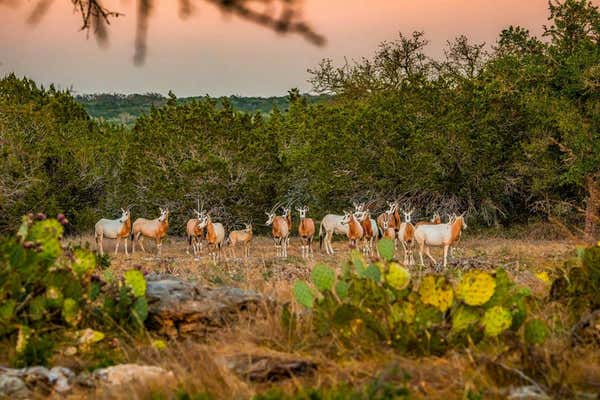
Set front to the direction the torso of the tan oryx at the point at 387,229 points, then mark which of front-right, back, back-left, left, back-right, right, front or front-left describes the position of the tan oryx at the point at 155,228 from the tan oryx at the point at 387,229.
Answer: front-right

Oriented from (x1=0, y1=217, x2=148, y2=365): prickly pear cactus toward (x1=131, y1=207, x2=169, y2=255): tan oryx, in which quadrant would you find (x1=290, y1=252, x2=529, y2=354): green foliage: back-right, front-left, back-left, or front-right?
back-right

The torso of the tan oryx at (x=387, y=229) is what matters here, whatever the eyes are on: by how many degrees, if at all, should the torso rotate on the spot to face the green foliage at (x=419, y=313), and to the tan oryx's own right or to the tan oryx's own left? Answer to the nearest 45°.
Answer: approximately 45° to the tan oryx's own left

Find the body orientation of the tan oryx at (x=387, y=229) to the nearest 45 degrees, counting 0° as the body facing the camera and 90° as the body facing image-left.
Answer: approximately 45°
